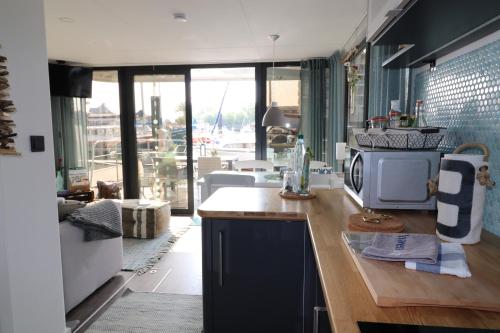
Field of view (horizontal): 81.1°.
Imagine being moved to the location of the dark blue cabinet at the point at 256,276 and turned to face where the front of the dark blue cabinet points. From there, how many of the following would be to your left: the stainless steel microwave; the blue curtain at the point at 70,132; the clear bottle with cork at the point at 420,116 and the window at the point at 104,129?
2

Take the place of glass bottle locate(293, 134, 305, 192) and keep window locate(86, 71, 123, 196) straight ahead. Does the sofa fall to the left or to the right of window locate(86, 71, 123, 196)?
left

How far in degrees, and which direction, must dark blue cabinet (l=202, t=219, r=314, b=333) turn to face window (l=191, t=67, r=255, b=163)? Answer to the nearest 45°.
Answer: approximately 180°

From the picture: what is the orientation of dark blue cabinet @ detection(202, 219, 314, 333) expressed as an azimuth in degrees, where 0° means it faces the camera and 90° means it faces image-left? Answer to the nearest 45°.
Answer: approximately 0°

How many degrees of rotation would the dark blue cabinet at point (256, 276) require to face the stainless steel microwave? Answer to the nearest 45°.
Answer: approximately 90° to its left

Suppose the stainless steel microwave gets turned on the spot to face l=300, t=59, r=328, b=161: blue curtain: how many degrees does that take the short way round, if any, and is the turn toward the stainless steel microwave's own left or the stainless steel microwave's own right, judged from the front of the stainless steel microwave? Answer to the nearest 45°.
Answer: approximately 90° to the stainless steel microwave's own right
